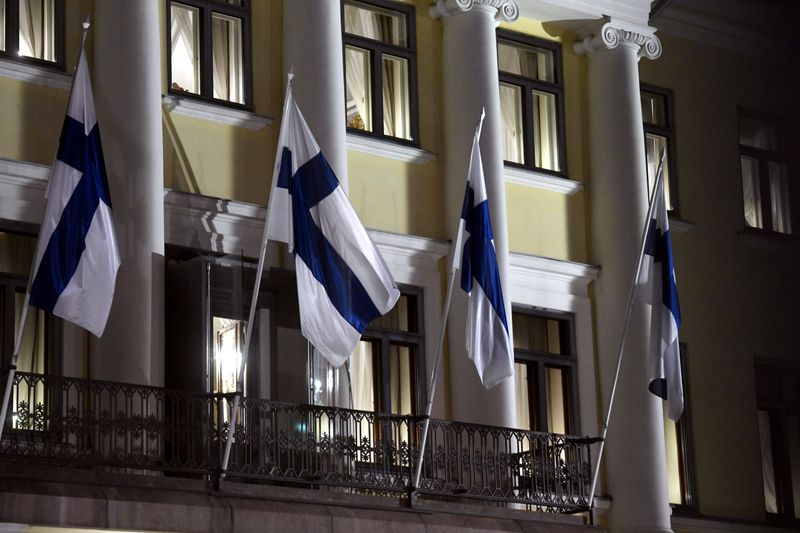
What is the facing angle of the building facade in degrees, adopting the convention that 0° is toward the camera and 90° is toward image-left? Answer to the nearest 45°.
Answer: approximately 315°

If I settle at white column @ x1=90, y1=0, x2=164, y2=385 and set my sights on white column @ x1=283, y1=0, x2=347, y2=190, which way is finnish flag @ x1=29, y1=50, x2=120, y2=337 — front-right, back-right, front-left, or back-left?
back-right

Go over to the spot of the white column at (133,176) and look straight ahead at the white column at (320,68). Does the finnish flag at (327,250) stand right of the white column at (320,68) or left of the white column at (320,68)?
right

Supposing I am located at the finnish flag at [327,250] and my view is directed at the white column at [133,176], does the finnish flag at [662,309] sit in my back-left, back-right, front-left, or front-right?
back-right
